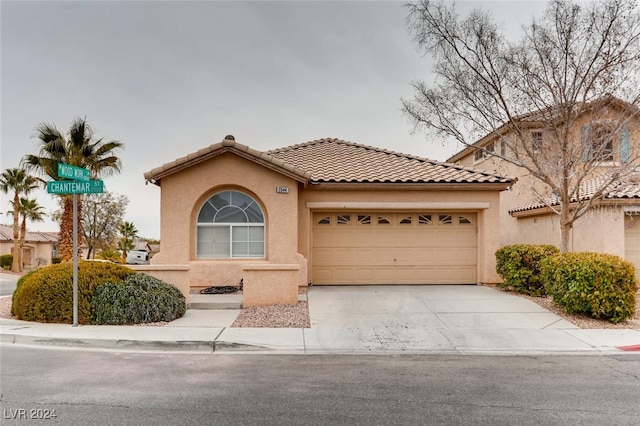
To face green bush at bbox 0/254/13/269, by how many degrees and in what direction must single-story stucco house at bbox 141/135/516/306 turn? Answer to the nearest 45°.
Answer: approximately 135° to its right

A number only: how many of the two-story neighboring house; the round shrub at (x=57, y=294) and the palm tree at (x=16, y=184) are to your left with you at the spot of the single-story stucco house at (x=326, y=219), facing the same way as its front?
1

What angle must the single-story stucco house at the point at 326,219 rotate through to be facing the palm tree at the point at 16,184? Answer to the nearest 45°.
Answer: approximately 135° to its right

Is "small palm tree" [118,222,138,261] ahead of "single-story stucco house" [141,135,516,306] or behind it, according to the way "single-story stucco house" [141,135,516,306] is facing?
behind

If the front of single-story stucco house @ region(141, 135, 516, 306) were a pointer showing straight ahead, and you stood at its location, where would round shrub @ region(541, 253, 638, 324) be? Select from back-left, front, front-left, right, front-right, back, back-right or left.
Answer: front-left

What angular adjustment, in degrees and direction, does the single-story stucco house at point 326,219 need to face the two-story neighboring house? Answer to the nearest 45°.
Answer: approximately 90° to its left

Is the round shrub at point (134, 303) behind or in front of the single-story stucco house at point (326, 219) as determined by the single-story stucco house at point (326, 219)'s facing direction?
in front

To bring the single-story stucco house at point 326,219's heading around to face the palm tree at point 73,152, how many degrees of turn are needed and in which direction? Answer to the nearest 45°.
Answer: approximately 135° to its right

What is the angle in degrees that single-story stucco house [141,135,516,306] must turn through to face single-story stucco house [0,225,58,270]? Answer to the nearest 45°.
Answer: approximately 135° to its right

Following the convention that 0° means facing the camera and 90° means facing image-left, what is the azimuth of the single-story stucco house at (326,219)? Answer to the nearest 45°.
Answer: approximately 0°

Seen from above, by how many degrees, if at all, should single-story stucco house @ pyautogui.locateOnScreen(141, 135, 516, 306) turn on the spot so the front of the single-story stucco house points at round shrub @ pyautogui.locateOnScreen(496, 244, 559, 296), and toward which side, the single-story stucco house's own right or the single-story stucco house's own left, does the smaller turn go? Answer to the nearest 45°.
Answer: approximately 90° to the single-story stucco house's own left
